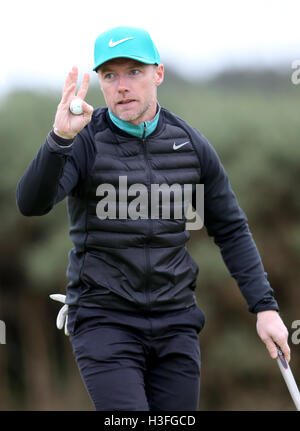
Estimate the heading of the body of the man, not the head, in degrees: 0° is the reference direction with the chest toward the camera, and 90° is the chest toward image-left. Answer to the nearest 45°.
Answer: approximately 0°
